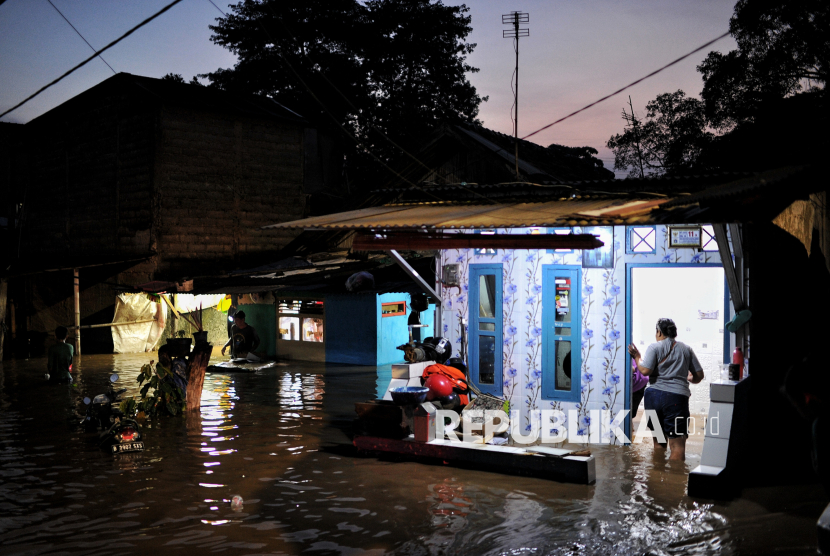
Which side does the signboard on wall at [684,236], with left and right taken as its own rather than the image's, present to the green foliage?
right

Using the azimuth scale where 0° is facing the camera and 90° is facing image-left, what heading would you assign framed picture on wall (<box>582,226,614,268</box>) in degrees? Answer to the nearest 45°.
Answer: approximately 0°

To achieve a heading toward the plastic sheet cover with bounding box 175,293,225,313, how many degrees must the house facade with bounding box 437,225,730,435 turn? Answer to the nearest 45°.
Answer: approximately 135° to its right

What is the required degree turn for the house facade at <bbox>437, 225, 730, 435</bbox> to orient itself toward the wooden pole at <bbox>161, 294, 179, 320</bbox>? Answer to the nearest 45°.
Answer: approximately 135° to its right

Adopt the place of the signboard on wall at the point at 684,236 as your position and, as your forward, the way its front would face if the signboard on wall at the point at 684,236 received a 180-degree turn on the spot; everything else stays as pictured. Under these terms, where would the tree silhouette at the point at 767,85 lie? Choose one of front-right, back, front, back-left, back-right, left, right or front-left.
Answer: front

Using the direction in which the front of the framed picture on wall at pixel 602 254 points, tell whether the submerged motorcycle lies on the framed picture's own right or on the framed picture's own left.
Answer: on the framed picture's own right
